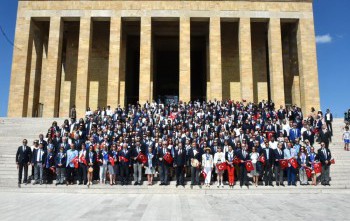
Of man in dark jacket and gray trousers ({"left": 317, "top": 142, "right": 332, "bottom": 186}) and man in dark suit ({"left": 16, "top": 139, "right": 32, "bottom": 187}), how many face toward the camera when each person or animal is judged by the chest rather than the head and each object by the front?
2

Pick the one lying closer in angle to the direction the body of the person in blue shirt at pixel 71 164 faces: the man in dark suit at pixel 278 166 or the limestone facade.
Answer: the man in dark suit

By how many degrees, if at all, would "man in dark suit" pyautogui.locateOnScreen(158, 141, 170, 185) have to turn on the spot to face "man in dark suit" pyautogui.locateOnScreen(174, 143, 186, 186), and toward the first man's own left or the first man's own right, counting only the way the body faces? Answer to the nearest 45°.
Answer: approximately 90° to the first man's own left

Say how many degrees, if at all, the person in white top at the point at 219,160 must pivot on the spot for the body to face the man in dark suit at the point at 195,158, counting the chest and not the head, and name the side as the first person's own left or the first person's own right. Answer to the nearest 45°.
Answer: approximately 90° to the first person's own right

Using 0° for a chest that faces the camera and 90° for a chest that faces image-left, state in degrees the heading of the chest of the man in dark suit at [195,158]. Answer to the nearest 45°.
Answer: approximately 0°

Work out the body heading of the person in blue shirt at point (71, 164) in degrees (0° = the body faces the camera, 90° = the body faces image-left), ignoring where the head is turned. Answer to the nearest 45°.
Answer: approximately 0°

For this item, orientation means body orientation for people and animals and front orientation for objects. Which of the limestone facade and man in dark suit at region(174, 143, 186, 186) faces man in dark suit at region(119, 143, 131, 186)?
the limestone facade

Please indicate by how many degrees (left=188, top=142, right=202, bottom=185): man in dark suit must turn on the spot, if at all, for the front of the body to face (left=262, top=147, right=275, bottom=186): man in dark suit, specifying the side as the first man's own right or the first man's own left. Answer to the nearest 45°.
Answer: approximately 90° to the first man's own left

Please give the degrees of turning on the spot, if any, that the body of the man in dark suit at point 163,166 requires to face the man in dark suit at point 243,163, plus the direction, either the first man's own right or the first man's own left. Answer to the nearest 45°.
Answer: approximately 90° to the first man's own left

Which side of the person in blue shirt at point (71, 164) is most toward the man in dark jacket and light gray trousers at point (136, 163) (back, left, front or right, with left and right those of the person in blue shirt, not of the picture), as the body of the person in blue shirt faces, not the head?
left

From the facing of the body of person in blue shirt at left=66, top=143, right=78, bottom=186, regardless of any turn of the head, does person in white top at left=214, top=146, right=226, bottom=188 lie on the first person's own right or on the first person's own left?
on the first person's own left

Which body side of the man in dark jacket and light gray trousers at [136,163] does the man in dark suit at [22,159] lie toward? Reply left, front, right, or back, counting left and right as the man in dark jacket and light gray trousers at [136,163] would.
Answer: right

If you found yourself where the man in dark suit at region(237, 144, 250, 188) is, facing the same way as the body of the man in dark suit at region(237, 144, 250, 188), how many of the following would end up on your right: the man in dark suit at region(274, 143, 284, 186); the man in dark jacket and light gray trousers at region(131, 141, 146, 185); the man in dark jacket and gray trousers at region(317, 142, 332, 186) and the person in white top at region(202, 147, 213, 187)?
2
